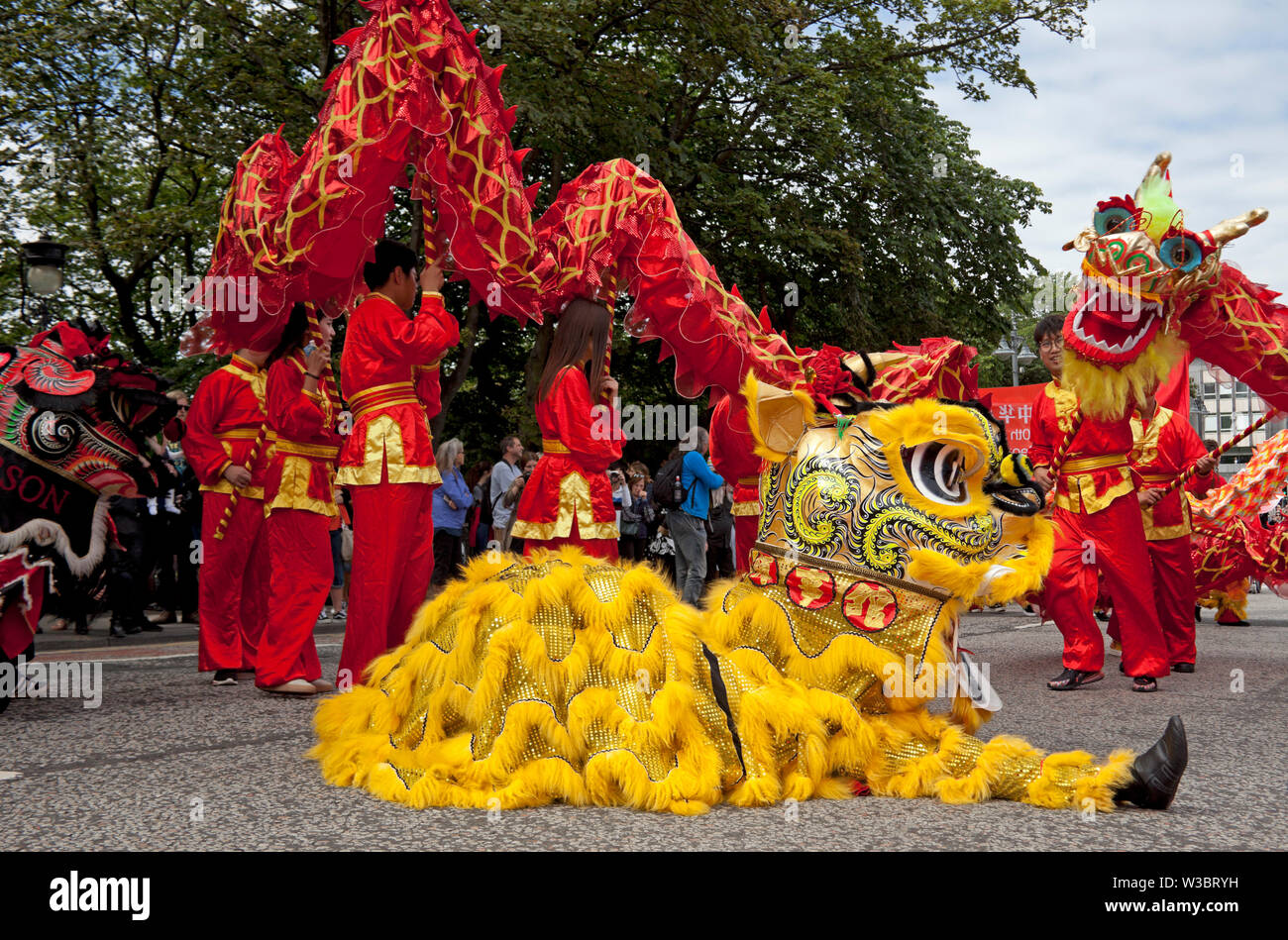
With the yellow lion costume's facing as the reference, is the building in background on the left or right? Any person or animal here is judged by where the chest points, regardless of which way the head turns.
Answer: on its left

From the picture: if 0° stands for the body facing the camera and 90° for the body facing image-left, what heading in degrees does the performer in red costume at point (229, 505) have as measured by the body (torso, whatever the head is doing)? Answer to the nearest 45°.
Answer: approximately 315°

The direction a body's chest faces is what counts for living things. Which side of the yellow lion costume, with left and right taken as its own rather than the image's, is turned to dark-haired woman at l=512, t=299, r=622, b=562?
left

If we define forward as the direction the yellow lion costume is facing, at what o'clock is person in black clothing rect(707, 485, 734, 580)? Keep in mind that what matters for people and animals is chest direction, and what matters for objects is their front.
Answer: The person in black clothing is roughly at 9 o'clock from the yellow lion costume.

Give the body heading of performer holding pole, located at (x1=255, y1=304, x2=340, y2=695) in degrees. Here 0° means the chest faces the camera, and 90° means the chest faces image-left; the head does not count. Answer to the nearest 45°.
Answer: approximately 270°

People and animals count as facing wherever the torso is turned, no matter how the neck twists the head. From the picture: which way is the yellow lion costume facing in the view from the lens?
facing to the right of the viewer

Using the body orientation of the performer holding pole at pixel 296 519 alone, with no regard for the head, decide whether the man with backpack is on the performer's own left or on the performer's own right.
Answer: on the performer's own left
